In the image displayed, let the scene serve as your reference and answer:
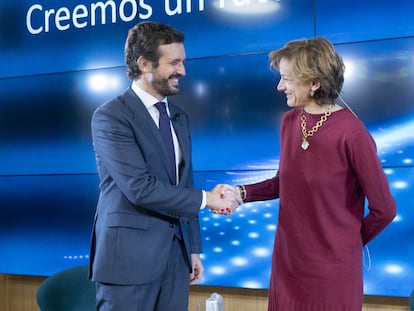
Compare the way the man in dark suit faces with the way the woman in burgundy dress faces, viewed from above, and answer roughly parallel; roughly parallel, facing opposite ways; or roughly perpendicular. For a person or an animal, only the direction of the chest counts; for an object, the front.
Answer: roughly perpendicular

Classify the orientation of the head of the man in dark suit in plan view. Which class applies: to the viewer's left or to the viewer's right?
to the viewer's right

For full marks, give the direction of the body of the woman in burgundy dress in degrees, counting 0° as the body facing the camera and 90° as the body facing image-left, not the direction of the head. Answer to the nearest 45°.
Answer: approximately 45°

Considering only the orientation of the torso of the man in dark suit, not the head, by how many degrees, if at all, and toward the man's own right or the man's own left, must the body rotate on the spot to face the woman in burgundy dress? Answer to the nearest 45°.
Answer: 0° — they already face them

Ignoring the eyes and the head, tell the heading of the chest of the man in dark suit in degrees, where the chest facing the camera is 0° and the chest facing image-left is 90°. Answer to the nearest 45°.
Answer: approximately 315°

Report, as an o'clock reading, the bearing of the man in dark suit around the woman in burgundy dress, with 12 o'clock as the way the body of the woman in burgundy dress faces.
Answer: The man in dark suit is roughly at 2 o'clock from the woman in burgundy dress.
